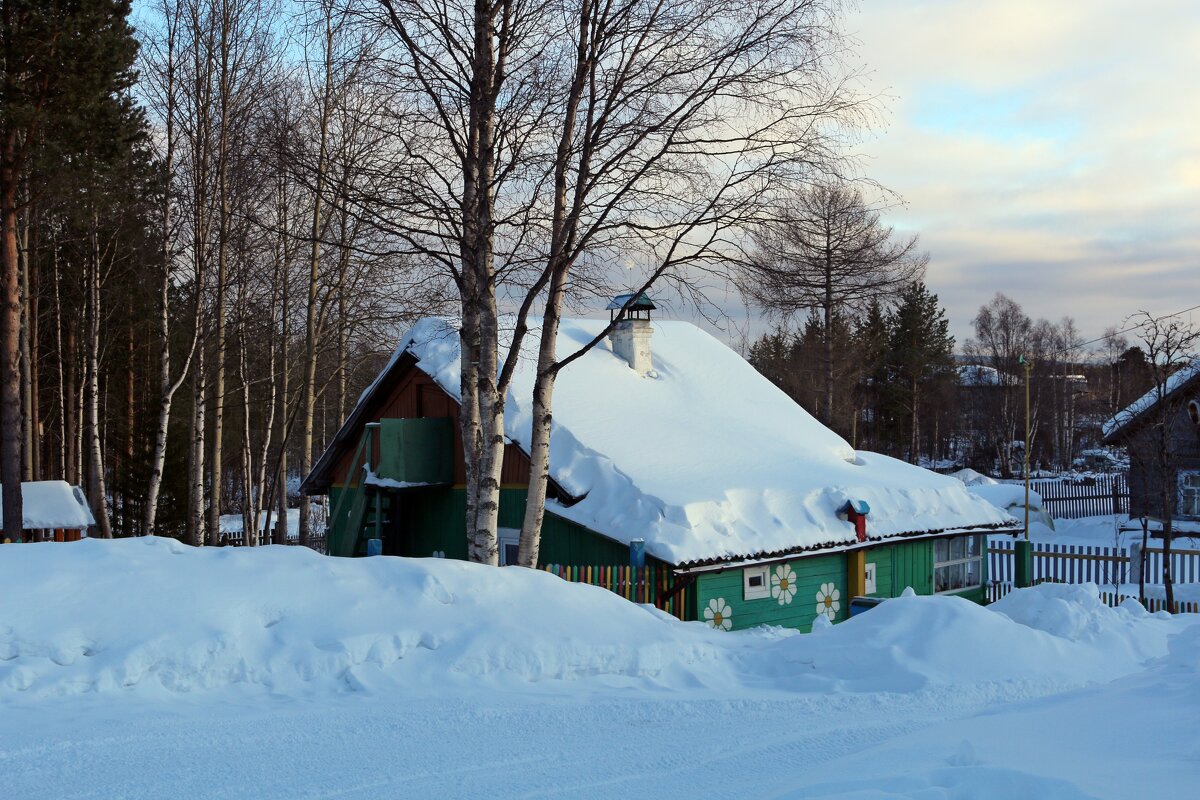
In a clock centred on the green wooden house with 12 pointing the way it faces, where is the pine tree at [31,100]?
The pine tree is roughly at 1 o'clock from the green wooden house.

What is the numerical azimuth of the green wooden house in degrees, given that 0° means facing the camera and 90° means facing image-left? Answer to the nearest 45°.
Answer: approximately 45°

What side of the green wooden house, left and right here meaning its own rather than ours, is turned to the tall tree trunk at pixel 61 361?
right

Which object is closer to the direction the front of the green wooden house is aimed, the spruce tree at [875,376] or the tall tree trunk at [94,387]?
the tall tree trunk

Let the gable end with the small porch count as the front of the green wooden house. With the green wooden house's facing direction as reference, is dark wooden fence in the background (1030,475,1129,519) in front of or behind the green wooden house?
behind

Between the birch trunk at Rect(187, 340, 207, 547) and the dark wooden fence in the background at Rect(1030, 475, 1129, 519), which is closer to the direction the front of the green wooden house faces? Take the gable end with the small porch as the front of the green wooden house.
the birch trunk

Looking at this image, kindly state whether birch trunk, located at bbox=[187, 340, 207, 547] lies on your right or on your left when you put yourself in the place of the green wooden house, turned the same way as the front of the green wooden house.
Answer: on your right
